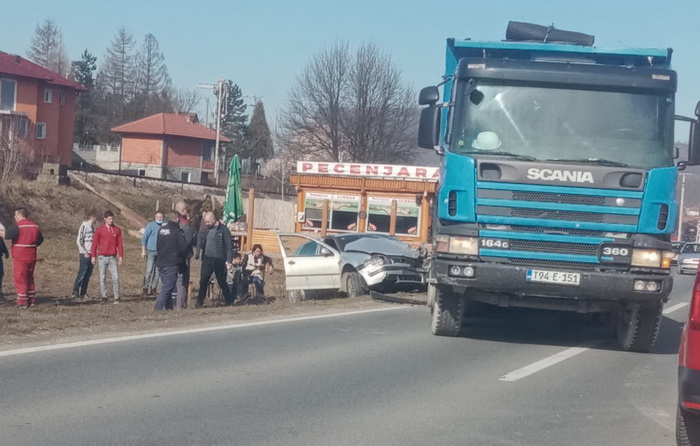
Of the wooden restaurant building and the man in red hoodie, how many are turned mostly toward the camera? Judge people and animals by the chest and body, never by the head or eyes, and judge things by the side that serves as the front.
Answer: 2

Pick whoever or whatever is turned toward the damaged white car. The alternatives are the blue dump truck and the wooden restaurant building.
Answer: the wooden restaurant building

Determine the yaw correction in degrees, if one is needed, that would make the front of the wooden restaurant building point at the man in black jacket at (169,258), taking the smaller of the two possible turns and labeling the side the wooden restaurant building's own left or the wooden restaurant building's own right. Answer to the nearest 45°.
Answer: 0° — it already faces them

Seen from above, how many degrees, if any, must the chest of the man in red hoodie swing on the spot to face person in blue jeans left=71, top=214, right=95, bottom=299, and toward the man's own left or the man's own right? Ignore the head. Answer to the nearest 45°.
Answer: approximately 135° to the man's own right

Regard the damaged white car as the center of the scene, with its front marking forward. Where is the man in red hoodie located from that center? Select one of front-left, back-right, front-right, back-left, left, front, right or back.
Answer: back-right

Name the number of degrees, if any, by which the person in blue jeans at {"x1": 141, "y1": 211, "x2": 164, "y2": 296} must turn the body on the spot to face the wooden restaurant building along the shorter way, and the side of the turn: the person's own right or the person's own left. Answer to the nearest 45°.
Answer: approximately 90° to the person's own left
